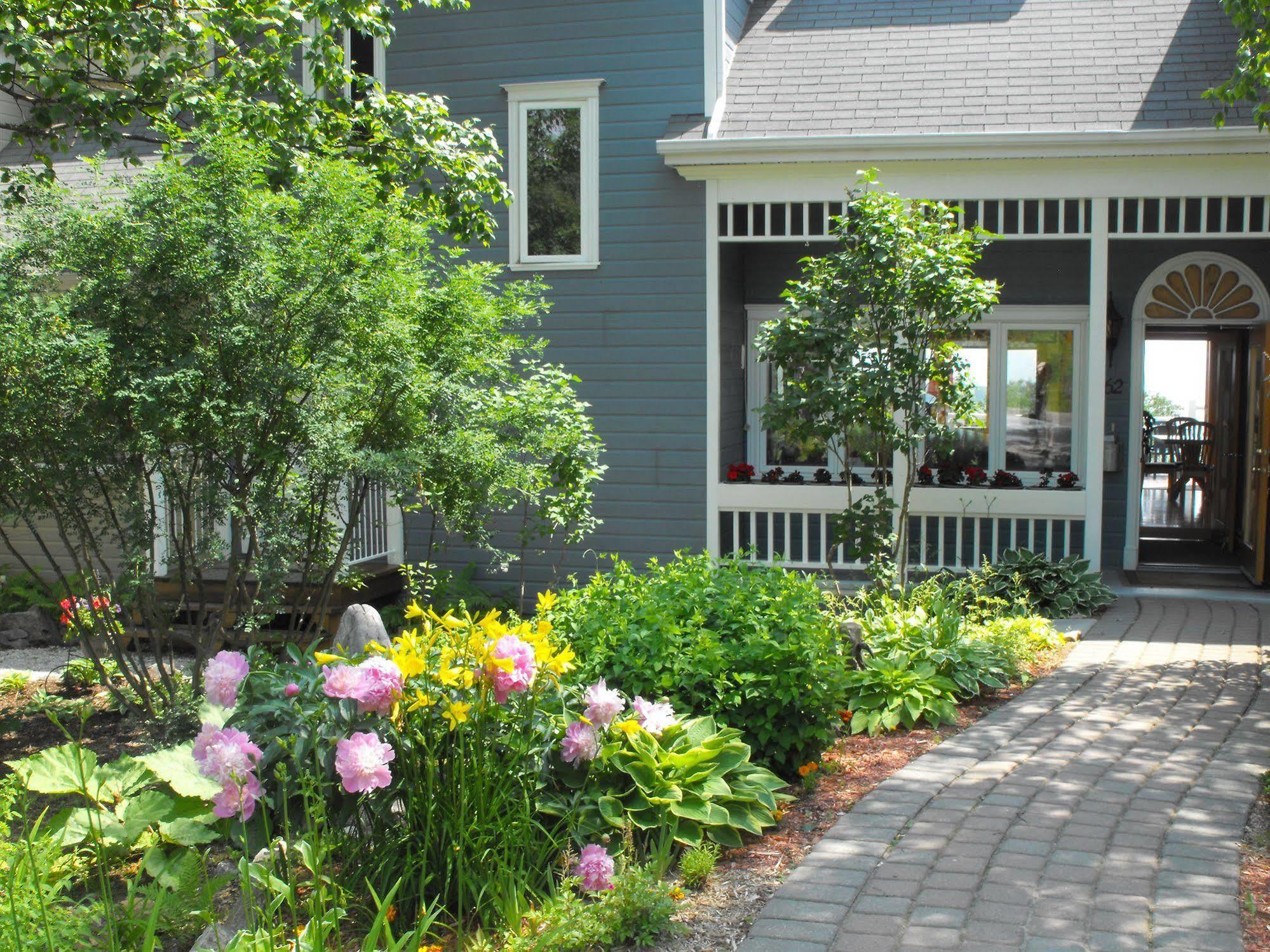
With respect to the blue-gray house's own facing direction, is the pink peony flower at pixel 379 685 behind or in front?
in front

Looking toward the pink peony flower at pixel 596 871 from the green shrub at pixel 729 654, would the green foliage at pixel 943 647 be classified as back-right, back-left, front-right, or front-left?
back-left

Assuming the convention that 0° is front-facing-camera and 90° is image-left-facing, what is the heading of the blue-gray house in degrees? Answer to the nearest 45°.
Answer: approximately 0°

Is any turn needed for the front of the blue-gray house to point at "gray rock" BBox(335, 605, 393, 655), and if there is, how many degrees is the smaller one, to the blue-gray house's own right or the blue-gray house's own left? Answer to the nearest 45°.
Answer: approximately 45° to the blue-gray house's own right

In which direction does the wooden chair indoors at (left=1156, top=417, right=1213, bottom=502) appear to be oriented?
away from the camera

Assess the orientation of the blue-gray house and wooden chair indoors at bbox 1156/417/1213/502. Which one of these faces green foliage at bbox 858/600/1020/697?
the blue-gray house

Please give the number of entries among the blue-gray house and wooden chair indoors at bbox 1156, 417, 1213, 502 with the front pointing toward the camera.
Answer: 1

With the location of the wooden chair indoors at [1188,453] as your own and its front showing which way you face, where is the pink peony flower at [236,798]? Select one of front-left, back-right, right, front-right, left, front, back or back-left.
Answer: back

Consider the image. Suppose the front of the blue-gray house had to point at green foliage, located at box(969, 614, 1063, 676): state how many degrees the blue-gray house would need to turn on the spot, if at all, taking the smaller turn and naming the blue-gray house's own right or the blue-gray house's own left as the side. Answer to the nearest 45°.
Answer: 0° — it already faces it
